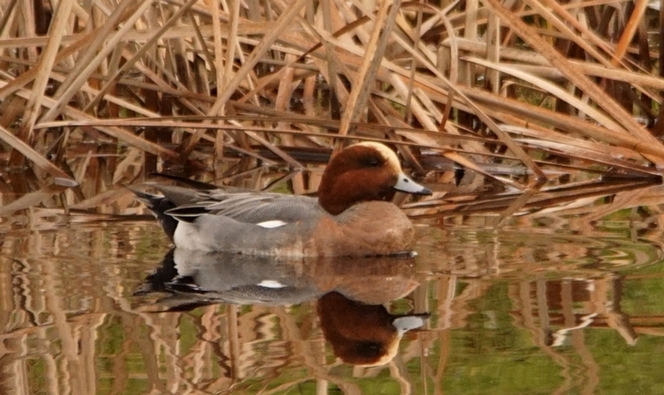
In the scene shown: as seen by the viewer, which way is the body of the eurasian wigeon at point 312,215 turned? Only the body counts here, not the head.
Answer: to the viewer's right
